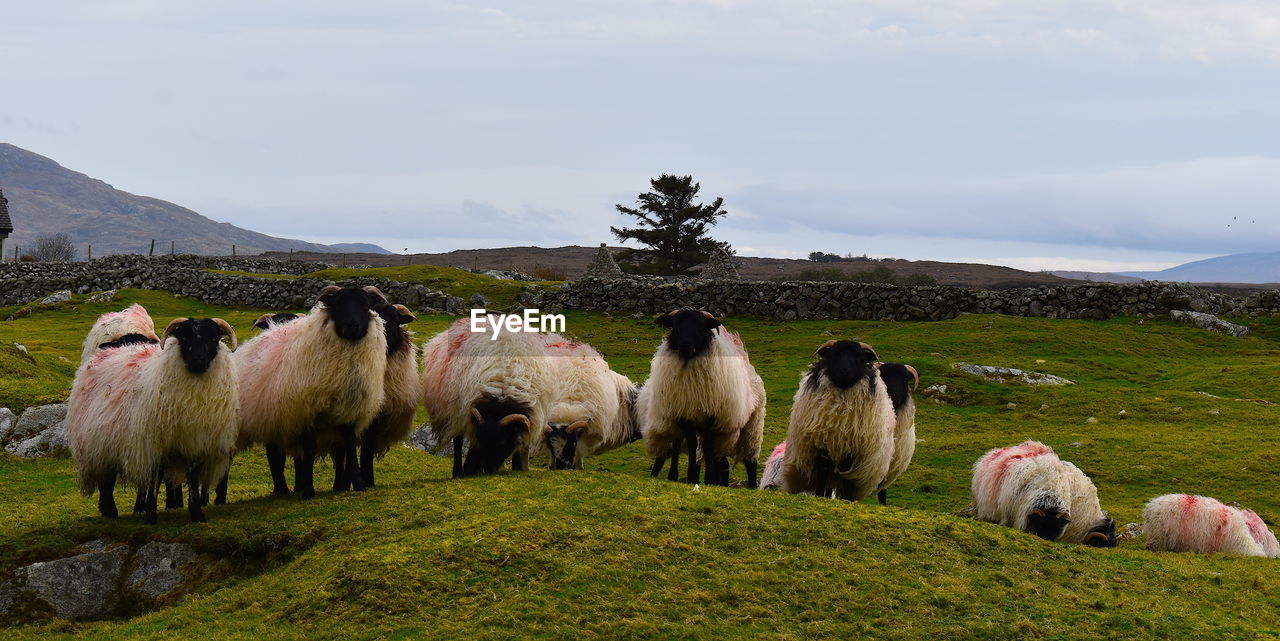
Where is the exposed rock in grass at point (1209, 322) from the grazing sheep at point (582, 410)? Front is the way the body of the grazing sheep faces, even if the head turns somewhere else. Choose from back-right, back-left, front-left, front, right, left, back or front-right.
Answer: back

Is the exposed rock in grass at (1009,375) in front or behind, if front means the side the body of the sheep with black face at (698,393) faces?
behind

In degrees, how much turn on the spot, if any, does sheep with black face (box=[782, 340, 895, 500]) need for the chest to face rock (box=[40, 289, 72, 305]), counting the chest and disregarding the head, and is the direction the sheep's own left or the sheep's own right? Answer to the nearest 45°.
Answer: approximately 135° to the sheep's own right

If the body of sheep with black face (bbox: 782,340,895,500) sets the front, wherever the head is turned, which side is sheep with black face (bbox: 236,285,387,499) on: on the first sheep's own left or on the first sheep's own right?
on the first sheep's own right

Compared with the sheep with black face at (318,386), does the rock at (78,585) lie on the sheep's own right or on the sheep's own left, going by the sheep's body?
on the sheep's own right

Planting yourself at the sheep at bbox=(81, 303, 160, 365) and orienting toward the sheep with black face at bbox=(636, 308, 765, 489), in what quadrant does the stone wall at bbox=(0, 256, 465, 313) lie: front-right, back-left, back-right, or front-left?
back-left

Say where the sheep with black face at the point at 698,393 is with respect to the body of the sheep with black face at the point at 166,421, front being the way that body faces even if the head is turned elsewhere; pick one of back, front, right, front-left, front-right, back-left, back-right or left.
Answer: front-left

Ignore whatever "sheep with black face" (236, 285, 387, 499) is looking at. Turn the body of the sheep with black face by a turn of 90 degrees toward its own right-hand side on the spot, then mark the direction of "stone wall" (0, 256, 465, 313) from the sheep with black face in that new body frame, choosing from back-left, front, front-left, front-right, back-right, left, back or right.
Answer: back-right

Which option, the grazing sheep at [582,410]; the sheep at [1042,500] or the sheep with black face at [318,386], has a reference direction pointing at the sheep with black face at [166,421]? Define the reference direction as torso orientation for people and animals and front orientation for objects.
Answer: the grazing sheep

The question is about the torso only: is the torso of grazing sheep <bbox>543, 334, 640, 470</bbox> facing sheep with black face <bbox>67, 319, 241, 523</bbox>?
yes

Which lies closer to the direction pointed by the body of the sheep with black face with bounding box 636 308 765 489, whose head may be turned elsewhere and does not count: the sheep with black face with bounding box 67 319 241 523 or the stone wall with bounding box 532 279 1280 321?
the sheep with black face
